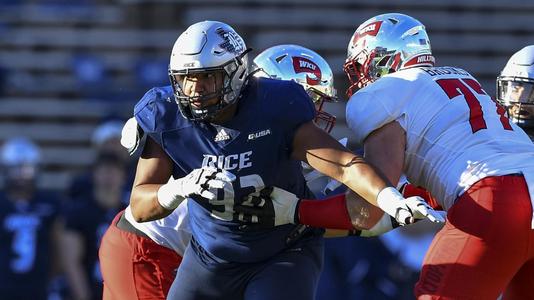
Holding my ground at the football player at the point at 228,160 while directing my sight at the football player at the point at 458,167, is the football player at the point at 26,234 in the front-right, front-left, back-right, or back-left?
back-left

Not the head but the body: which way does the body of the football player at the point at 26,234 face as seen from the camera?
toward the camera

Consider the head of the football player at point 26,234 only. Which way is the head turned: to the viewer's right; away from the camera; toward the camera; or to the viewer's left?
toward the camera

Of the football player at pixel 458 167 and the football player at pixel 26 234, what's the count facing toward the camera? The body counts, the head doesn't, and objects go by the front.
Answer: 1

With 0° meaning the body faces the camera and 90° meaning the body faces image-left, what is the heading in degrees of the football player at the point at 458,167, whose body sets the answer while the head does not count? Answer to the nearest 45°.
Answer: approximately 135°

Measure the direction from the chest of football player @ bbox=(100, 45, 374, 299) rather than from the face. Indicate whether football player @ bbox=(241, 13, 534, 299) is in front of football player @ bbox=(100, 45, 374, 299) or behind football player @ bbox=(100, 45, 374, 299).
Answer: in front
